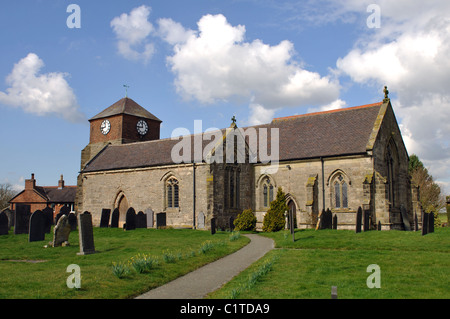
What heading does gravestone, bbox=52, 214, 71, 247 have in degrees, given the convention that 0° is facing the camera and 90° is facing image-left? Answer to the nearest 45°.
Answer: approximately 315°

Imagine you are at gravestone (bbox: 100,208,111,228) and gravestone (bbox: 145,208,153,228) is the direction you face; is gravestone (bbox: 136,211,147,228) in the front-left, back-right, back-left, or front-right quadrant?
front-right

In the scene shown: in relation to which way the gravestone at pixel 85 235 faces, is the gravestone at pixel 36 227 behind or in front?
behind

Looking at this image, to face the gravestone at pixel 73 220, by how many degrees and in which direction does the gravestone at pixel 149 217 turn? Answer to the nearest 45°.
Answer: approximately 90° to its right

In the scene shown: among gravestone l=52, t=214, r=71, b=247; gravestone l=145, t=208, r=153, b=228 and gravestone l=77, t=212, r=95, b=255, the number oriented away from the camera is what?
0

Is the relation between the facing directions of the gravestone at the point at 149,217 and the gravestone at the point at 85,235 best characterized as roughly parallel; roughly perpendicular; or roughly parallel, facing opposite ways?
roughly parallel

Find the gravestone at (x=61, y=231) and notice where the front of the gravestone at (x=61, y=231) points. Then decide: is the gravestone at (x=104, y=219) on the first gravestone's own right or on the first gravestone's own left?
on the first gravestone's own left

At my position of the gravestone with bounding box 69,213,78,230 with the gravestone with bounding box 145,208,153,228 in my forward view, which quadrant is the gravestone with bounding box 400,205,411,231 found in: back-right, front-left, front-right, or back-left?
front-right

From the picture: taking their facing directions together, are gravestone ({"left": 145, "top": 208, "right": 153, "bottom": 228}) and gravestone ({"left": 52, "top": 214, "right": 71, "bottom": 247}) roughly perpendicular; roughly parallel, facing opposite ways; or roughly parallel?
roughly parallel

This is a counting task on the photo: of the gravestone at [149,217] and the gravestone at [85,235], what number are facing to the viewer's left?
0

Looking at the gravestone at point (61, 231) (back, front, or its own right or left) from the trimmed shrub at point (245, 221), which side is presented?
left

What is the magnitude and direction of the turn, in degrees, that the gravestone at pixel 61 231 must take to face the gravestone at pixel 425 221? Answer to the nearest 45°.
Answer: approximately 45° to its left

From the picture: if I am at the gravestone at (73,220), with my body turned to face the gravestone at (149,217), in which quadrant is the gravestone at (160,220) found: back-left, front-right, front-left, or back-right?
front-right

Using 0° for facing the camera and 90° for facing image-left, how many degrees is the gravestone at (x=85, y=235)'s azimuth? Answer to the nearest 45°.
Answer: approximately 315°

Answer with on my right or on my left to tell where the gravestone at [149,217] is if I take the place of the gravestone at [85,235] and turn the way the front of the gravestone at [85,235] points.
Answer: on my left
